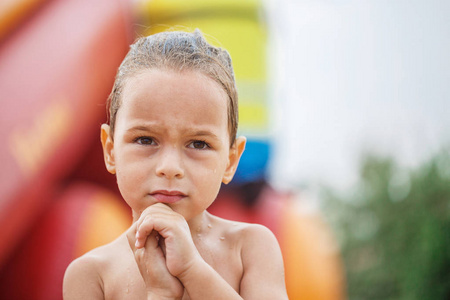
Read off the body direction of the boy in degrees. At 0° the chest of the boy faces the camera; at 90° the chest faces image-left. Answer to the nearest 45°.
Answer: approximately 0°

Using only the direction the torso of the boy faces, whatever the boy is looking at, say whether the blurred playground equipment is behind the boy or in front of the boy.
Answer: behind
